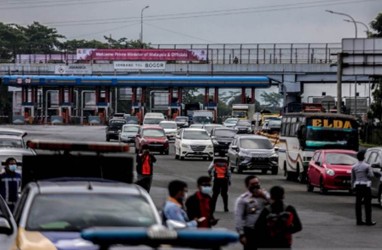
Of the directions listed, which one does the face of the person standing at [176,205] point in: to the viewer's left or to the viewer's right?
to the viewer's right

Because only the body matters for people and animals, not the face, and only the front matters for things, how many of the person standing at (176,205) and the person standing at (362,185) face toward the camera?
0

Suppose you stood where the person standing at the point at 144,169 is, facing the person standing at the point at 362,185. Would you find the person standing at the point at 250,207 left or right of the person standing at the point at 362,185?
right

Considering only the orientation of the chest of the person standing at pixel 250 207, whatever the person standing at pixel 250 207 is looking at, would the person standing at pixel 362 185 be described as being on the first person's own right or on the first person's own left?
on the first person's own left

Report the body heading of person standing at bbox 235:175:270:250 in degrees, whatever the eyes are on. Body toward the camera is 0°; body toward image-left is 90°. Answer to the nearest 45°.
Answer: approximately 315°

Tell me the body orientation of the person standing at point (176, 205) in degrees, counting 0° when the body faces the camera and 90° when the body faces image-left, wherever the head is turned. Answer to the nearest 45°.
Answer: approximately 270°

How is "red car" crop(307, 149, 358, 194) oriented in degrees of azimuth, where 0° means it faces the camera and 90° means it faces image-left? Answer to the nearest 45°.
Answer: approximately 315°

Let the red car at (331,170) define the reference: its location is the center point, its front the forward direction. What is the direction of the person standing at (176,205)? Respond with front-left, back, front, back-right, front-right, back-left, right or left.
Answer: front-right
